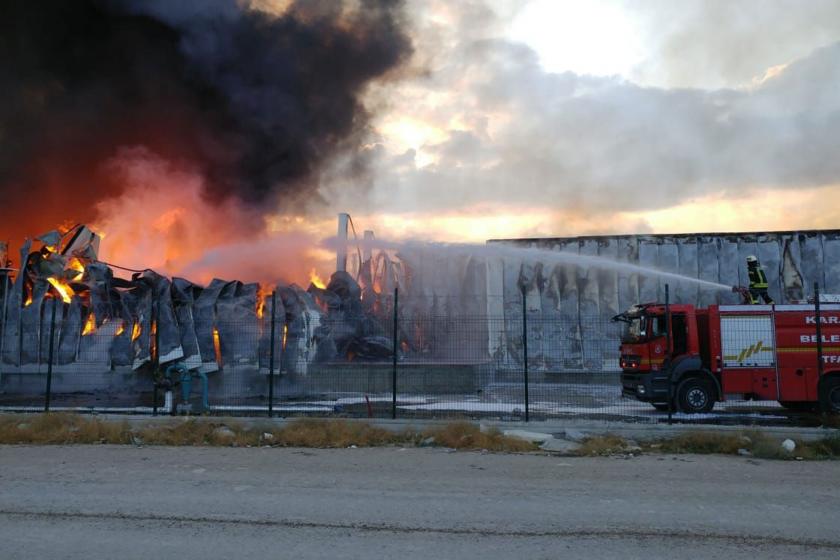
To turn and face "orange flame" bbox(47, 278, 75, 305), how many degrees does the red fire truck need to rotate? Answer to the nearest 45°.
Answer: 0° — it already faces it

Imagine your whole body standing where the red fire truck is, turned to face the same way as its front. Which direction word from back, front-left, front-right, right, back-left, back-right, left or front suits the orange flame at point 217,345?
front

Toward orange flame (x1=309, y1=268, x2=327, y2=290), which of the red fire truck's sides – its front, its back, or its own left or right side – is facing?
front

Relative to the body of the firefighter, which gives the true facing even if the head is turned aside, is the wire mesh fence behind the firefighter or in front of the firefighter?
in front

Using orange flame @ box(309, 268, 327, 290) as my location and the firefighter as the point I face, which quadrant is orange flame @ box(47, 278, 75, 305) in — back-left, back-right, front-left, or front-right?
back-right

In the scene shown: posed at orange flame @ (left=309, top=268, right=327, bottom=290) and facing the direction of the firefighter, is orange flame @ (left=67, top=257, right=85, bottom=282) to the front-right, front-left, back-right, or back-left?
back-right

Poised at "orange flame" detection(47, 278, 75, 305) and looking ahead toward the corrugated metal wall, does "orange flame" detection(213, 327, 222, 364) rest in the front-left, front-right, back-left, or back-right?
front-right

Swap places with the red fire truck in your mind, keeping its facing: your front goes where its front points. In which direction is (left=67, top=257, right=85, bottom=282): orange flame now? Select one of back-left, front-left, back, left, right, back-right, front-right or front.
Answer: front

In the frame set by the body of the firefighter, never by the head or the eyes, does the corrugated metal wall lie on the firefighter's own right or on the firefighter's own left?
on the firefighter's own right

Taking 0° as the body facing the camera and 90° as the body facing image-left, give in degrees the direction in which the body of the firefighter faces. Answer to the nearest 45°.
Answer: approximately 90°

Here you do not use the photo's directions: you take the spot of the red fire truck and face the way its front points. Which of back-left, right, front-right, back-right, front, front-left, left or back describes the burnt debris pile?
front

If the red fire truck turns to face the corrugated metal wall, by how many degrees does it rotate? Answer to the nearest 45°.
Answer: approximately 90° to its right

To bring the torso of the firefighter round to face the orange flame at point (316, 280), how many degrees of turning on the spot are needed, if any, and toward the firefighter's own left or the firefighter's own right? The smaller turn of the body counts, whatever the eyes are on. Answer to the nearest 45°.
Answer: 0° — they already face it

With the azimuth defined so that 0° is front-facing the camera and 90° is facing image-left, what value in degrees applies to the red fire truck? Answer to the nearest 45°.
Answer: approximately 90°

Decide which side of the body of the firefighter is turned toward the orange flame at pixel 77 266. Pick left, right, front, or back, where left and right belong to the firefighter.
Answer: front

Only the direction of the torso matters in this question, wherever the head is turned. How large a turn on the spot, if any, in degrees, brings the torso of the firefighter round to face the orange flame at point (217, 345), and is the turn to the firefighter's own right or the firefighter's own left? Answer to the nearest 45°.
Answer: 0° — they already face it
